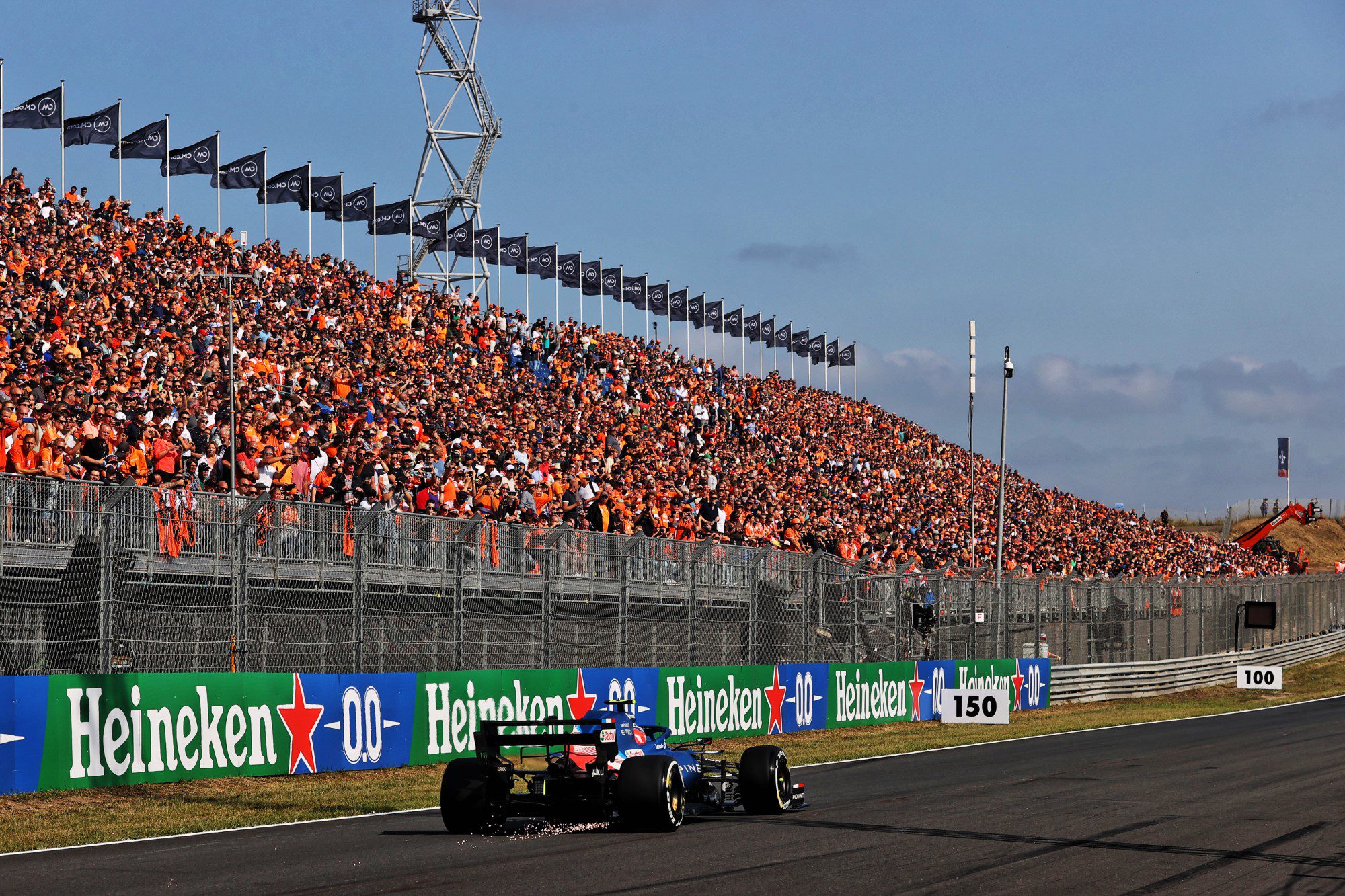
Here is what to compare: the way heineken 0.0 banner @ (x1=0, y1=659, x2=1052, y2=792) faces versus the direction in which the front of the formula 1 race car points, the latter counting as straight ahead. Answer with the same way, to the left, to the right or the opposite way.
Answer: to the right

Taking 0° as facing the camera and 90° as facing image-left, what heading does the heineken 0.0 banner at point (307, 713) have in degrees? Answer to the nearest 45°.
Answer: approximately 315°

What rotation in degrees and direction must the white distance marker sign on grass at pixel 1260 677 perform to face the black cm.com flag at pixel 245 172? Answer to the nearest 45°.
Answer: approximately 90° to its right

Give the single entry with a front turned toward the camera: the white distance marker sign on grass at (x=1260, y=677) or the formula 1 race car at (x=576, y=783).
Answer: the white distance marker sign on grass

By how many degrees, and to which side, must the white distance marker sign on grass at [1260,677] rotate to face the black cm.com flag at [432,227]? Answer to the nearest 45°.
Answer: approximately 90° to its right

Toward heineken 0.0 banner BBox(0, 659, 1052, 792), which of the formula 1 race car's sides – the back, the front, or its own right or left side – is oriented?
left

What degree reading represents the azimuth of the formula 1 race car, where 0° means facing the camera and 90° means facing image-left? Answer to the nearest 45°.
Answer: approximately 225°

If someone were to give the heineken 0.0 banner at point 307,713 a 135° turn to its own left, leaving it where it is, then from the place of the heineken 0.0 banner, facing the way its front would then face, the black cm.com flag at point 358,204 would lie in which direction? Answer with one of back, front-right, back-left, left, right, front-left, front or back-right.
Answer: front

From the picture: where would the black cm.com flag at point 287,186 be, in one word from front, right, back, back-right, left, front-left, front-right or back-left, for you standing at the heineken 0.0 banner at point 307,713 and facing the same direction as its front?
back-left

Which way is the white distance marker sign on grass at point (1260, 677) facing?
toward the camera
